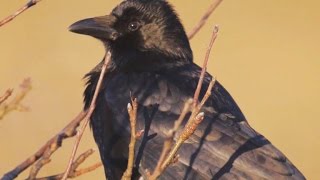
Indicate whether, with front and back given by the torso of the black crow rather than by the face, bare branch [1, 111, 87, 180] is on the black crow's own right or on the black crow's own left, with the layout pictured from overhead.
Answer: on the black crow's own left

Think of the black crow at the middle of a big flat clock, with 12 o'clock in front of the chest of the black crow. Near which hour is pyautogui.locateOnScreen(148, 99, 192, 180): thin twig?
The thin twig is roughly at 9 o'clock from the black crow.

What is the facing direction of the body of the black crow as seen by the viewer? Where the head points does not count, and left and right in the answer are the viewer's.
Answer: facing to the left of the viewer
